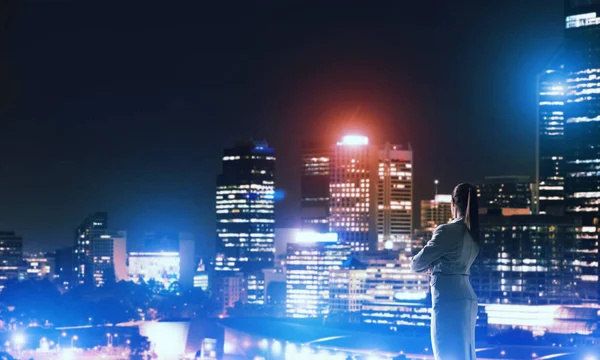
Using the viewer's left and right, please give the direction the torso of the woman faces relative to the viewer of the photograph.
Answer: facing away from the viewer and to the left of the viewer
